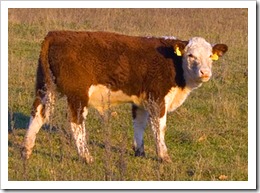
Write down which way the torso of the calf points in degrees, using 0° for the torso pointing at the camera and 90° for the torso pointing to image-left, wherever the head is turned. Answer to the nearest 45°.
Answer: approximately 270°
